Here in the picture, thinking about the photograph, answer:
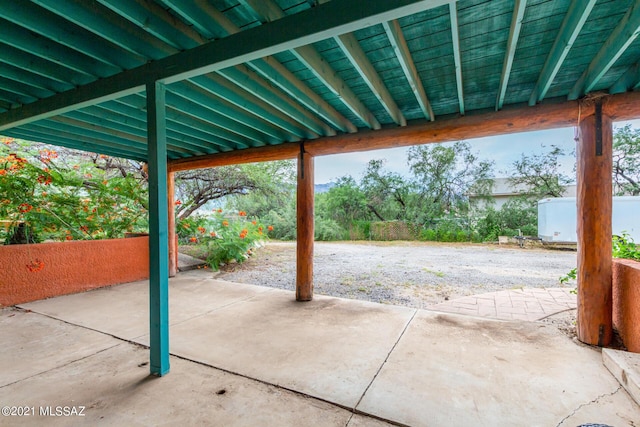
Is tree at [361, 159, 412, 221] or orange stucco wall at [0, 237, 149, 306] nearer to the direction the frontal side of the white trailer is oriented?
the tree

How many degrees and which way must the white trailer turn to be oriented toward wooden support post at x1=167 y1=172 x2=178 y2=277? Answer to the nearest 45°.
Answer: approximately 45° to its left

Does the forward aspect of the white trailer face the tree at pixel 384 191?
yes

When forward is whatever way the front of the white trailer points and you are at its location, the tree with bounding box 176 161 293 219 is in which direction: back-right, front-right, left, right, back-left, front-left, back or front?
front-left

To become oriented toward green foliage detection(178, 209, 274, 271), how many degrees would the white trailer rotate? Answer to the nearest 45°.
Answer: approximately 45° to its left

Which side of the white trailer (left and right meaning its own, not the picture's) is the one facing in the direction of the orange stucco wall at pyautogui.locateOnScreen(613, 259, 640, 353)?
left

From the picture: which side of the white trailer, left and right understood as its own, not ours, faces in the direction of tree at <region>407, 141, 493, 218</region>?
front

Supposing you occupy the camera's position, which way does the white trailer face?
facing to the left of the viewer

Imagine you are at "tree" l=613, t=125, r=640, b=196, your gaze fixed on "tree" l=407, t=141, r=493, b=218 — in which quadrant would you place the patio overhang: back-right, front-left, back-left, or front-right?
front-left
